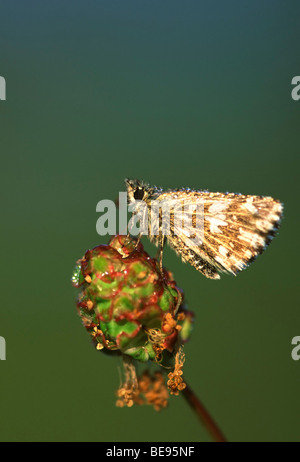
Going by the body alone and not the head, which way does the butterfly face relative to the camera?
to the viewer's left
